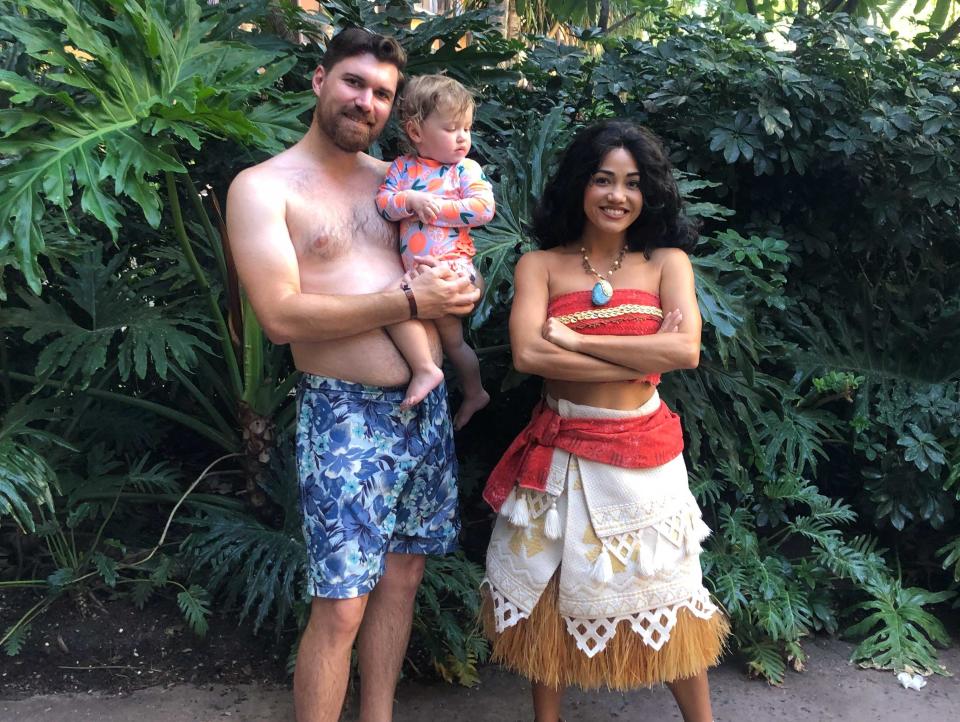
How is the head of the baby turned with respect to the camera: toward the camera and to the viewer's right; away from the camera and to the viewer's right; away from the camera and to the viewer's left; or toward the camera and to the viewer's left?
toward the camera and to the viewer's right

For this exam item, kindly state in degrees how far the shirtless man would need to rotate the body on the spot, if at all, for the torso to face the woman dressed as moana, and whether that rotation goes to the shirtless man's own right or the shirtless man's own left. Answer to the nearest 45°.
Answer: approximately 45° to the shirtless man's own left

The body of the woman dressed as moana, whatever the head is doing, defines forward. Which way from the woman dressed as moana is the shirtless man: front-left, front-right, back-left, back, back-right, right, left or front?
right

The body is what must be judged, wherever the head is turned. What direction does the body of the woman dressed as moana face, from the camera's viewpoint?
toward the camera

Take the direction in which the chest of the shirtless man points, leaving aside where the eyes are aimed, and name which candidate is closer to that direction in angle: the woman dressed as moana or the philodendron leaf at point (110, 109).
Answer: the woman dressed as moana

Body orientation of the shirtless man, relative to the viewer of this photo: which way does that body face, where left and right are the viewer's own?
facing the viewer and to the right of the viewer

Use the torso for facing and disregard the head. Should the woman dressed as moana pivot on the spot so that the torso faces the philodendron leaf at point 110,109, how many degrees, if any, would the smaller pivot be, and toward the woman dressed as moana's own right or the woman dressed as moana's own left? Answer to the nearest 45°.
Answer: approximately 90° to the woman dressed as moana's own right

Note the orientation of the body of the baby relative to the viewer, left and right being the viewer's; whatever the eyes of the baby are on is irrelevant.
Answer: facing the viewer

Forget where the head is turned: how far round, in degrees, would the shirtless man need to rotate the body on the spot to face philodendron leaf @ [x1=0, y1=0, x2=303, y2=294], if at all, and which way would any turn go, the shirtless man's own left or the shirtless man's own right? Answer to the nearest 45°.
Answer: approximately 180°

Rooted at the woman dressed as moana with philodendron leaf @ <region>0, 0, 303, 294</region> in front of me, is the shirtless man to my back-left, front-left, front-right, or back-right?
front-left
